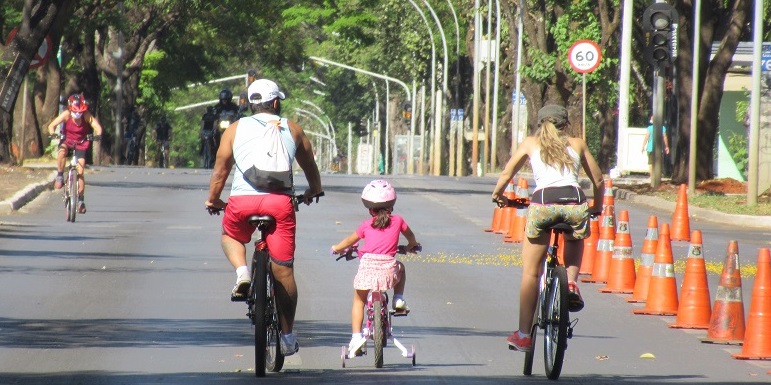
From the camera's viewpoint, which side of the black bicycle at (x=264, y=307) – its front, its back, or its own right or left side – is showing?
back

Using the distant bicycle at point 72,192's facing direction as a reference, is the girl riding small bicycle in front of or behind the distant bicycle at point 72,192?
in front

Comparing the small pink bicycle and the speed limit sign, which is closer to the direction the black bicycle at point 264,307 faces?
the speed limit sign

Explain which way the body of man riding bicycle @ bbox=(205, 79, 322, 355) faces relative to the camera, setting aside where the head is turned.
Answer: away from the camera

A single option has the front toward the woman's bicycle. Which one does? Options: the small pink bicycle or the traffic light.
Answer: the traffic light

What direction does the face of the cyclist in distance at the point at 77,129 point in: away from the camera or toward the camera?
toward the camera

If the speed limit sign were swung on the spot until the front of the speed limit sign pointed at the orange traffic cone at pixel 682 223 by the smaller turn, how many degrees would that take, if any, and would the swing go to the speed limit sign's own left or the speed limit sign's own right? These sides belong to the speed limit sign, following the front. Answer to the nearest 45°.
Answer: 0° — it already faces it

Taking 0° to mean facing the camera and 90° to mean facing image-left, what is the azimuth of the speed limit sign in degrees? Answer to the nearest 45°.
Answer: approximately 0°

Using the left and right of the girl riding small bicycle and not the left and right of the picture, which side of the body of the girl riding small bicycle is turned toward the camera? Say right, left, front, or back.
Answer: back

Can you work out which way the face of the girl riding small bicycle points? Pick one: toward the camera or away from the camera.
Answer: away from the camera

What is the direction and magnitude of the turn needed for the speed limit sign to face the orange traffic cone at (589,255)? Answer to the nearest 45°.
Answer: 0° — it already faces it

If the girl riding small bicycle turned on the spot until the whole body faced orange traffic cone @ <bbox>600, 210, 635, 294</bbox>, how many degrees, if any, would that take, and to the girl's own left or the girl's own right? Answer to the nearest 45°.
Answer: approximately 45° to the girl's own right

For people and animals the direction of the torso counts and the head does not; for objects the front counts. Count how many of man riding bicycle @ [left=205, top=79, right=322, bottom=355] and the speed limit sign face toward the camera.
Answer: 1

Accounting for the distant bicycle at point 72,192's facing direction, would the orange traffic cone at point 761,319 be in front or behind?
in front

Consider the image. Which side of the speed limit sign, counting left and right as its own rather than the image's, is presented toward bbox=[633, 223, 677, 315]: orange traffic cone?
front

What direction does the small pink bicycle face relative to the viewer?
away from the camera
